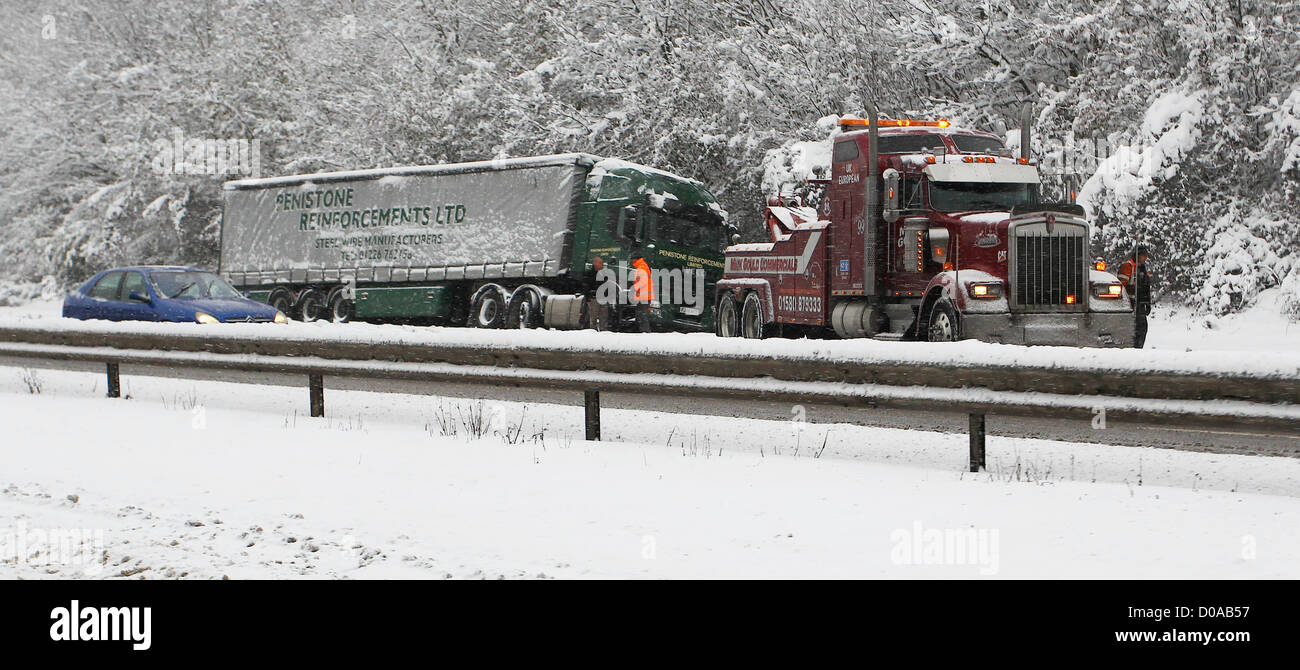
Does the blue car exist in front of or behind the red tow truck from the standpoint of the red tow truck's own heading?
behind

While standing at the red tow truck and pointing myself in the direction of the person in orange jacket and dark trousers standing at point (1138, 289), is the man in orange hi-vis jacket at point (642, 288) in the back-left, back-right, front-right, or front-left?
back-left

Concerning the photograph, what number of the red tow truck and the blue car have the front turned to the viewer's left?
0

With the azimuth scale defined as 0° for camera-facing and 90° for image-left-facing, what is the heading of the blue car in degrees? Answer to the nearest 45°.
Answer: approximately 315°

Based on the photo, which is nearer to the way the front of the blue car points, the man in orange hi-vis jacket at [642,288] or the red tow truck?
the red tow truck

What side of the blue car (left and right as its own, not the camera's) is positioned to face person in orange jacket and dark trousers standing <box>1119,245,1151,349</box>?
front

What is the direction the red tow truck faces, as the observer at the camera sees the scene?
facing the viewer and to the right of the viewer

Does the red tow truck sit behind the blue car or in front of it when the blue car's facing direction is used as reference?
in front

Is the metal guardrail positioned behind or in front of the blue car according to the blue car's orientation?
in front

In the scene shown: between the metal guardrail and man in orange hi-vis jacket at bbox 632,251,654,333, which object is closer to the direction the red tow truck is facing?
the metal guardrail
